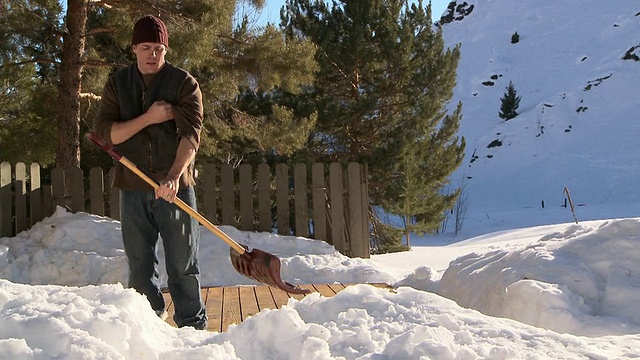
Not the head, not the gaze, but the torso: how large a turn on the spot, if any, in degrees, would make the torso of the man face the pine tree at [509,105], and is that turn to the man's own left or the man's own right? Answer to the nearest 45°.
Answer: approximately 135° to the man's own left

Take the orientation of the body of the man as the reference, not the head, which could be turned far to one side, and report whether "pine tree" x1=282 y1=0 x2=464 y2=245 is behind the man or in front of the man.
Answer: behind

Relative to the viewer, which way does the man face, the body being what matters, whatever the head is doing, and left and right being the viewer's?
facing the viewer

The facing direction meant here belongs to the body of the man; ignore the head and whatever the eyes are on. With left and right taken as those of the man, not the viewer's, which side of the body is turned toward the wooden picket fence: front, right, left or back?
back
